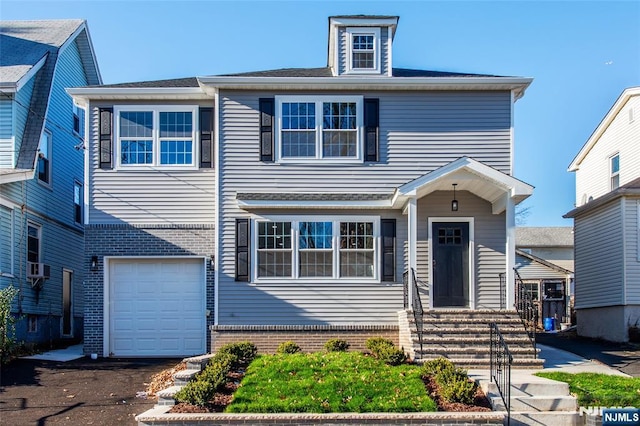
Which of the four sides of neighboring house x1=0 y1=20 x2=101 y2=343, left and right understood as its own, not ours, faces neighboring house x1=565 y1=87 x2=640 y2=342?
left

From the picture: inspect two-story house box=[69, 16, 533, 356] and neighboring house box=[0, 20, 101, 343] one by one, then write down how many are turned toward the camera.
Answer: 2

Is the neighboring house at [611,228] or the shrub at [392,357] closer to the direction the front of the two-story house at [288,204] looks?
the shrub

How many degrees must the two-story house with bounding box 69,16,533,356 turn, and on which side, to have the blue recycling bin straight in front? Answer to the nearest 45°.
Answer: approximately 135° to its left

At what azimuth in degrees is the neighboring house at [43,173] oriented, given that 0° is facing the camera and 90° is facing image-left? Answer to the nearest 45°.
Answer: approximately 0°

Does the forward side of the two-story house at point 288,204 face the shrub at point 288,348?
yes

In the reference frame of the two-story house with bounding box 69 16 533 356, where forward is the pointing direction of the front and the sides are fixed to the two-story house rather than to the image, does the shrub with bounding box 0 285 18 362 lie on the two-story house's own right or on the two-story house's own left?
on the two-story house's own right

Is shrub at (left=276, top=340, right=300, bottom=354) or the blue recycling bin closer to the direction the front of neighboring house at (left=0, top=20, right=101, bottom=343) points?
the shrub
